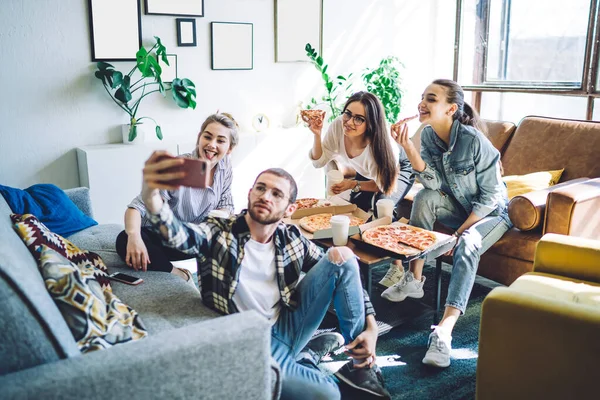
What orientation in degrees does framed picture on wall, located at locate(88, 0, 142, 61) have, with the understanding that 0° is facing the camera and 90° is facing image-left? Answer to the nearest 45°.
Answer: approximately 0°

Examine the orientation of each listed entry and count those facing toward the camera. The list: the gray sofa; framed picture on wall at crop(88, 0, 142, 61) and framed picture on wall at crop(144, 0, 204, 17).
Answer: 2

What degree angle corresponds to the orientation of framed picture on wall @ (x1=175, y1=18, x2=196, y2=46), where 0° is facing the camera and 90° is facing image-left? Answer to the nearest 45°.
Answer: approximately 0°

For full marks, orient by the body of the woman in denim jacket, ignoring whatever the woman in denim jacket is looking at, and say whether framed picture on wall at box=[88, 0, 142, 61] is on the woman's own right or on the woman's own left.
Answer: on the woman's own right

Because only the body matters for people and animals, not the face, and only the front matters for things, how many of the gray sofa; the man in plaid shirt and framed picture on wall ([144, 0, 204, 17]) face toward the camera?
2

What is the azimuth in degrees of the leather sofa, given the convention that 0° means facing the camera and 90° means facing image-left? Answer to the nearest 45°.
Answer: approximately 45°
